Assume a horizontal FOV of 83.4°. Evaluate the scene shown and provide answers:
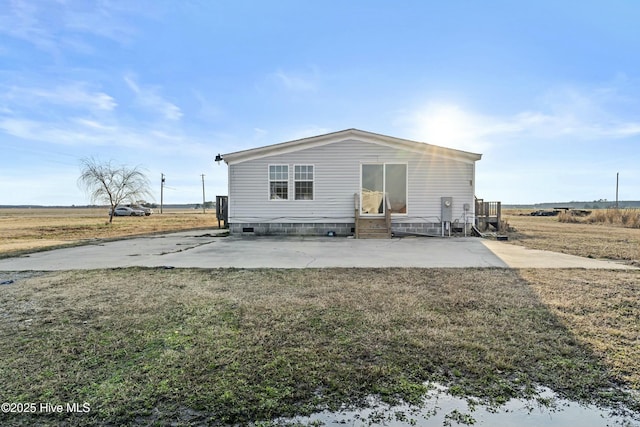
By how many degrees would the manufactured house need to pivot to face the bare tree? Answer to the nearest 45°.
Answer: approximately 135° to its right

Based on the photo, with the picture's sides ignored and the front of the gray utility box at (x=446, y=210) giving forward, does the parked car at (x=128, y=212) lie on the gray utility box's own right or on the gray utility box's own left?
on the gray utility box's own right

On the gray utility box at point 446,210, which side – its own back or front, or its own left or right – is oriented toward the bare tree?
right

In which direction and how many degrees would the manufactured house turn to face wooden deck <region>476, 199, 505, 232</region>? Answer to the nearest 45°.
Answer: approximately 90° to its left

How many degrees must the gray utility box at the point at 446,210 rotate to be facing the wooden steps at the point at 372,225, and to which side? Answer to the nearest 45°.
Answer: approximately 45° to its right
